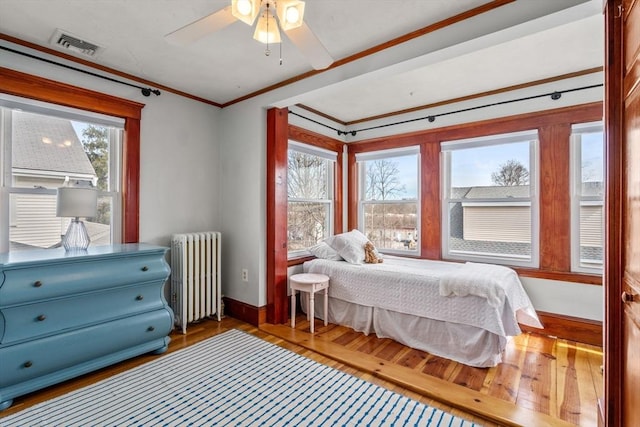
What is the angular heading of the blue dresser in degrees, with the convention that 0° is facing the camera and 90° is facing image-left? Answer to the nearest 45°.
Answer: approximately 315°

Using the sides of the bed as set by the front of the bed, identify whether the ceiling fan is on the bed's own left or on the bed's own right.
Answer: on the bed's own right

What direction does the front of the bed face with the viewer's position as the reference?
facing the viewer and to the right of the viewer

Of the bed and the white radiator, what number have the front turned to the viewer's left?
0

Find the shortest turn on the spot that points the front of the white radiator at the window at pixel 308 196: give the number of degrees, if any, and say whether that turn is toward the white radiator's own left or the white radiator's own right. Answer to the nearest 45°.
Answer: approximately 45° to the white radiator's own left

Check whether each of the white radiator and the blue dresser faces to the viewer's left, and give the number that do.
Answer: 0

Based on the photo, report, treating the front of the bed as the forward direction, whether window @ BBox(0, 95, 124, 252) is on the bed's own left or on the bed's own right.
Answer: on the bed's own right

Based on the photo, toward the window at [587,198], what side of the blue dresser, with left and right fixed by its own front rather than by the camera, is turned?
front

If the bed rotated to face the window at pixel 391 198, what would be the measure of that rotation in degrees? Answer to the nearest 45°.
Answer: approximately 135° to its left

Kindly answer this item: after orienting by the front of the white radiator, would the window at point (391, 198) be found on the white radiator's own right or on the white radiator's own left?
on the white radiator's own left

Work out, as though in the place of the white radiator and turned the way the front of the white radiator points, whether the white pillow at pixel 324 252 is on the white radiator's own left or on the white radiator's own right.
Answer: on the white radiator's own left
